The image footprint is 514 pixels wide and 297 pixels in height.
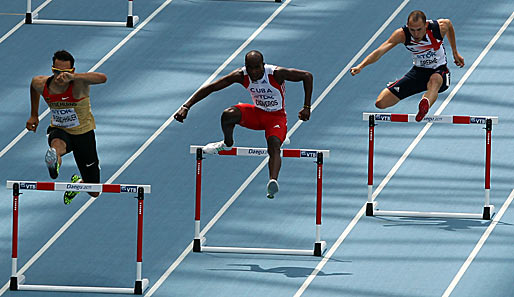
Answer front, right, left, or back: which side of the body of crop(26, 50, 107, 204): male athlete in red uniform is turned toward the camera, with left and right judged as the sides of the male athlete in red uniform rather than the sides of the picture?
front

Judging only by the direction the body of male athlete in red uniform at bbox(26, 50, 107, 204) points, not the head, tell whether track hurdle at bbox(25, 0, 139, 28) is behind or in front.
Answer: behind

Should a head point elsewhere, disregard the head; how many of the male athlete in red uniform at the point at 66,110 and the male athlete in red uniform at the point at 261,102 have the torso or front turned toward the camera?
2

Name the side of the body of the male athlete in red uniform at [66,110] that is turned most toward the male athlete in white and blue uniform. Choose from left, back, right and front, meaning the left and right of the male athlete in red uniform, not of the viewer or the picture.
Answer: left

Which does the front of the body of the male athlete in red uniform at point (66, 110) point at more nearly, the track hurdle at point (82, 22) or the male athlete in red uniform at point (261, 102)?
the male athlete in red uniform

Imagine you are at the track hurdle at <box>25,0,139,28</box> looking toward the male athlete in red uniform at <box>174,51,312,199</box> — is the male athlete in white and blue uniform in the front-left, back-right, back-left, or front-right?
front-left

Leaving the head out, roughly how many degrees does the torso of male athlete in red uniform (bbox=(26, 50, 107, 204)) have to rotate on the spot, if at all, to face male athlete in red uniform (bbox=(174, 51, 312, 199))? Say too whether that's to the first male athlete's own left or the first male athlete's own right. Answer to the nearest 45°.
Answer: approximately 90° to the first male athlete's own left

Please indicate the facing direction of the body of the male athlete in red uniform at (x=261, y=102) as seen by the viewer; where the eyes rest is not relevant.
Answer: toward the camera
